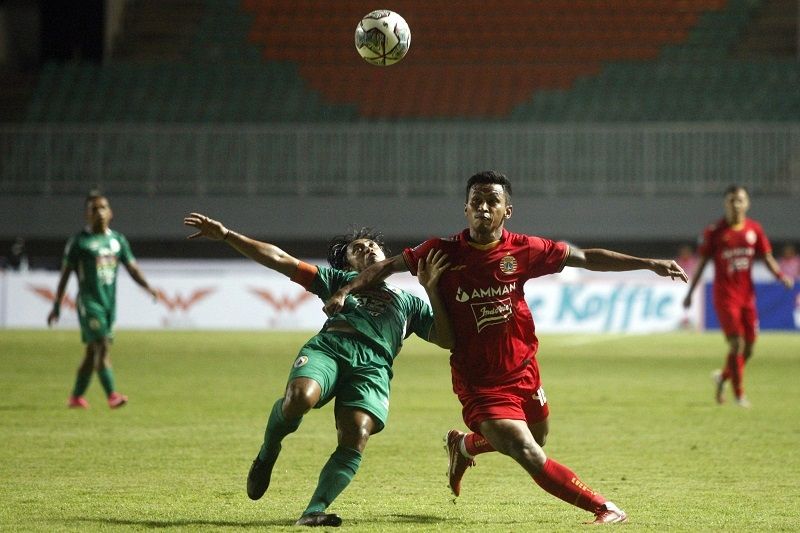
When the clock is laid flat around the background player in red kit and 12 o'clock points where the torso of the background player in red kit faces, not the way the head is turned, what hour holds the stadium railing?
The stadium railing is roughly at 5 o'clock from the background player in red kit.

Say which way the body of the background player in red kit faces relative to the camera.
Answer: toward the camera

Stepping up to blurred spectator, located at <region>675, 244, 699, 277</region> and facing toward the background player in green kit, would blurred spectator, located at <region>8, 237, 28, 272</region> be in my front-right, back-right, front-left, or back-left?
front-right

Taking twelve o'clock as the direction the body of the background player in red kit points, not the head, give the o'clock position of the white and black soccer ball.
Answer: The white and black soccer ball is roughly at 1 o'clock from the background player in red kit.

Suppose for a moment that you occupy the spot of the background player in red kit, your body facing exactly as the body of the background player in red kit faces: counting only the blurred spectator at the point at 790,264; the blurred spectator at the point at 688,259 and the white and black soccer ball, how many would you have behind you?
2

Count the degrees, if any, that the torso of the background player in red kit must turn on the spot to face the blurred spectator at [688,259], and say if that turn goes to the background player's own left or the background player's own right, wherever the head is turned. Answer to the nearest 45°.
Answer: approximately 180°

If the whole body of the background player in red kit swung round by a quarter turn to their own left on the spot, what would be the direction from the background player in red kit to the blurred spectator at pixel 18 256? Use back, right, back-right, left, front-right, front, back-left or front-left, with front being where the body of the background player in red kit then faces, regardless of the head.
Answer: back-left

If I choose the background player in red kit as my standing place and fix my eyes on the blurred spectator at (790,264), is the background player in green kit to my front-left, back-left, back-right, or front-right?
back-left

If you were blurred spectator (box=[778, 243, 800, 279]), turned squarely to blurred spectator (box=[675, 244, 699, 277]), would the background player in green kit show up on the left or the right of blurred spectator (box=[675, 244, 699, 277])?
left

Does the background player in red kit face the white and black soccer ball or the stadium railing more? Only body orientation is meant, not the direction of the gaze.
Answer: the white and black soccer ball

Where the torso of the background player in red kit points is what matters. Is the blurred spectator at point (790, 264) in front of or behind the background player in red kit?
behind

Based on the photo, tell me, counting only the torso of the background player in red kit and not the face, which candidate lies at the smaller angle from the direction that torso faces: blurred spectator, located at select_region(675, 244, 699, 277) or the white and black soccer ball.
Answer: the white and black soccer ball

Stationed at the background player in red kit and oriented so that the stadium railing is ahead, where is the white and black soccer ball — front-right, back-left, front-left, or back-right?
back-left
